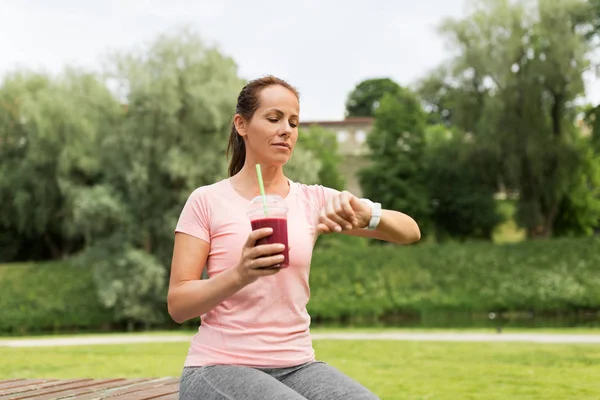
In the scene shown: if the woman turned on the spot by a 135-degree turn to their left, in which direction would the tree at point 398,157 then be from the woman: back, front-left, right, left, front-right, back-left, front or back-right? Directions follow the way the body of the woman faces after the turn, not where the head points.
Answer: front

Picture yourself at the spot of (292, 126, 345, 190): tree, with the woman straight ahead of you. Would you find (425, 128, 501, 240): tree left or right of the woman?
left

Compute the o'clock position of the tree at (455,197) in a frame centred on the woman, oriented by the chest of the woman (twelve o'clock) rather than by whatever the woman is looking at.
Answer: The tree is roughly at 8 o'clock from the woman.

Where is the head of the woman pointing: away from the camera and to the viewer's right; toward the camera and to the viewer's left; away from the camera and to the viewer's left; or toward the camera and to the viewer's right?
toward the camera and to the viewer's right

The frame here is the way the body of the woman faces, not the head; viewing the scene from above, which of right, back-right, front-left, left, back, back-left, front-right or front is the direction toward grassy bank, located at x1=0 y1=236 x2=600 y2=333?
back-left

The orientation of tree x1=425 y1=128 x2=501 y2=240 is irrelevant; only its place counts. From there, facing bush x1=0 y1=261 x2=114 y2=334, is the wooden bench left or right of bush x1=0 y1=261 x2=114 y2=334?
left

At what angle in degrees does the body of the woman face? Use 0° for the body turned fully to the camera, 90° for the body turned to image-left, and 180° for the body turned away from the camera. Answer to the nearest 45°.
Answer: approximately 315°

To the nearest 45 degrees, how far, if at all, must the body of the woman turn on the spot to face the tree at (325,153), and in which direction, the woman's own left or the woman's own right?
approximately 135° to the woman's own left
